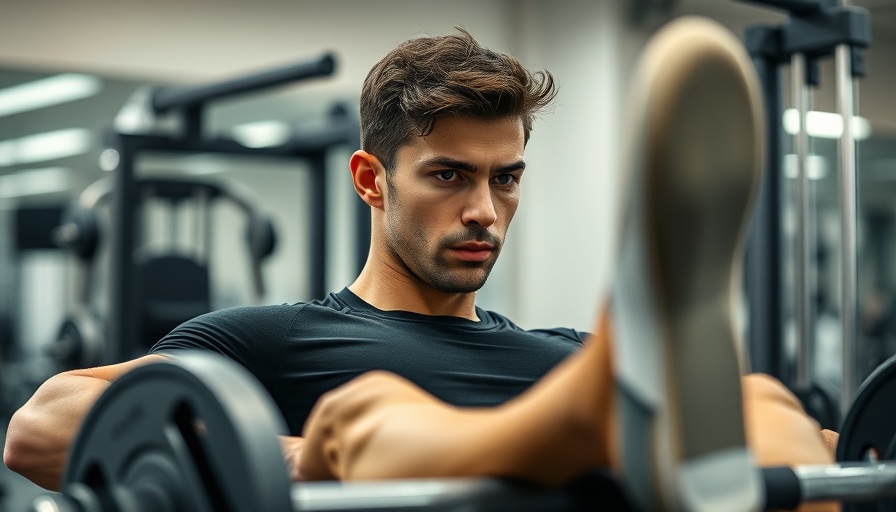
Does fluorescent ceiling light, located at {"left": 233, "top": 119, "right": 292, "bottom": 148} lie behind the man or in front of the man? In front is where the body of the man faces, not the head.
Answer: behind

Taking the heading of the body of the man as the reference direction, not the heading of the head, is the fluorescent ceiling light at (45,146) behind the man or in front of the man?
behind

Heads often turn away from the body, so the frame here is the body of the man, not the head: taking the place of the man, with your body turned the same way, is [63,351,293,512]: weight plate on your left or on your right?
on your right

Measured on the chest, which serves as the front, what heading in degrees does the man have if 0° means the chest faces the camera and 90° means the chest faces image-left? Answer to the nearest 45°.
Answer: approximately 315°
